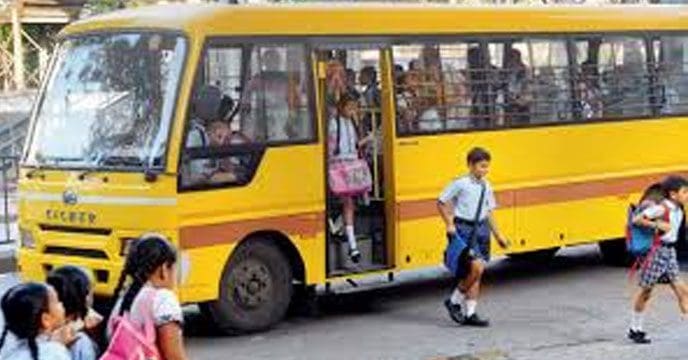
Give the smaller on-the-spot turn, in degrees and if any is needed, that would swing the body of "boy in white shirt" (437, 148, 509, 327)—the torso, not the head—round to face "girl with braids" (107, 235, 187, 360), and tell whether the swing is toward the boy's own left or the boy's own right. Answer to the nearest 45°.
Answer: approximately 45° to the boy's own right

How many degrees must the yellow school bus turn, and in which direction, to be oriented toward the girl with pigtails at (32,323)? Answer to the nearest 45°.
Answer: approximately 45° to its left

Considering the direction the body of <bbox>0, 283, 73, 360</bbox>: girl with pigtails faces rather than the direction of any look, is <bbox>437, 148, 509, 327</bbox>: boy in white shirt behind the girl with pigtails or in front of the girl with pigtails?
in front

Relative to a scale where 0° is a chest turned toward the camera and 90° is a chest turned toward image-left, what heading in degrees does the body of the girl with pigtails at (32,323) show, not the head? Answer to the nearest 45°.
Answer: approximately 225°

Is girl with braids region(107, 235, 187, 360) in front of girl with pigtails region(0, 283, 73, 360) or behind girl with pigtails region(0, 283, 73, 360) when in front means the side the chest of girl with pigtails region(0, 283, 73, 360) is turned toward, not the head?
in front

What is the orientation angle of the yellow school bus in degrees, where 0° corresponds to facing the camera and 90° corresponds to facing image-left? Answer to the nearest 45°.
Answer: approximately 45°

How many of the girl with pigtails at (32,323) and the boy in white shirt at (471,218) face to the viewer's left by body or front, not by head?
0

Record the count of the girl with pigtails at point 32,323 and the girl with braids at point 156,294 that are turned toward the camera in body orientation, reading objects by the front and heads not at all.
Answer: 0
